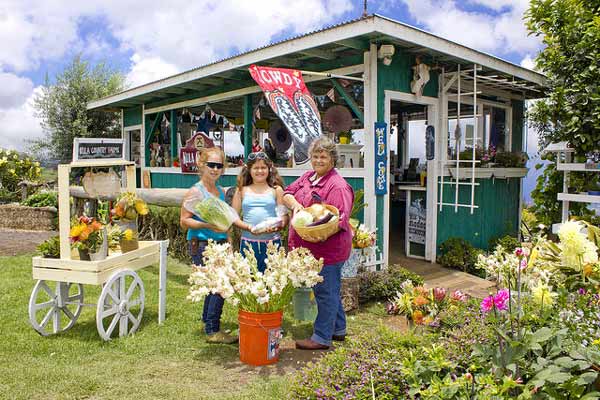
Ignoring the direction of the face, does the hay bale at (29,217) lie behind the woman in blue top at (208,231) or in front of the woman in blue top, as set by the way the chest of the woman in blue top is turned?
behind

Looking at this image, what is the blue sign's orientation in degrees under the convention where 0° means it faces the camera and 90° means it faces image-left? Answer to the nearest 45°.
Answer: approximately 0°

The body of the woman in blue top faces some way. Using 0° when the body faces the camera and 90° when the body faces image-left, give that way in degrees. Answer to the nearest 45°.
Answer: approximately 315°

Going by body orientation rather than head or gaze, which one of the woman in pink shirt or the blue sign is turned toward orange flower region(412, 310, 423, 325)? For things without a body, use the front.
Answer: the blue sign

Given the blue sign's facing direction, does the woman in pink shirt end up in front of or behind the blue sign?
in front

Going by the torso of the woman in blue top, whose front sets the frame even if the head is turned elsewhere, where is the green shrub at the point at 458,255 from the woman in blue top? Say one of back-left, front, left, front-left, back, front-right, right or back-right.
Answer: left

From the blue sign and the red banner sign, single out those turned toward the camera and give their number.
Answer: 2
